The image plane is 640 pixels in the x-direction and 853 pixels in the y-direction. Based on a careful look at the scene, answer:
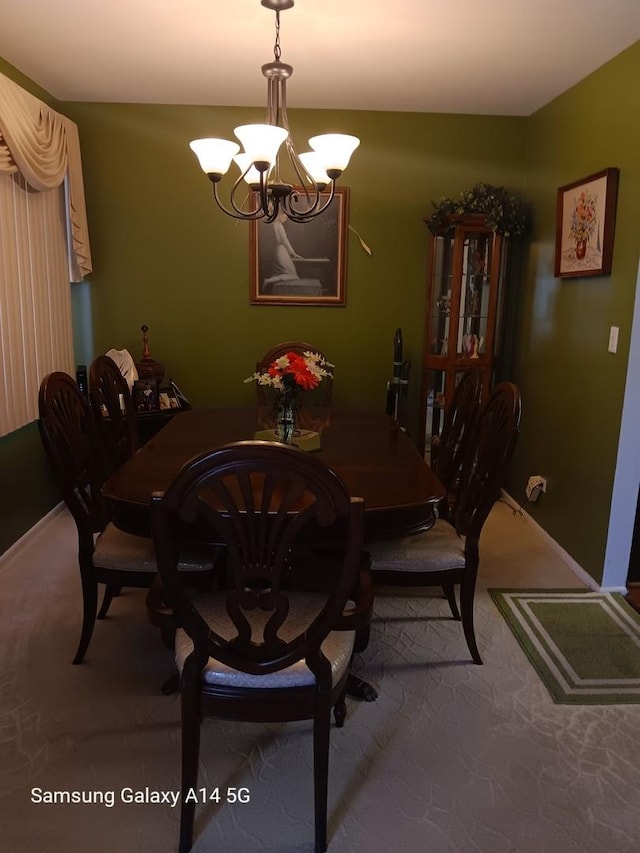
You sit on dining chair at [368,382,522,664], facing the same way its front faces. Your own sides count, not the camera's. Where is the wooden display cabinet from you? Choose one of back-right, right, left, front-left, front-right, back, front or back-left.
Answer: right

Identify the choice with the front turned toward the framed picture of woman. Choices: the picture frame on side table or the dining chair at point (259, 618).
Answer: the dining chair

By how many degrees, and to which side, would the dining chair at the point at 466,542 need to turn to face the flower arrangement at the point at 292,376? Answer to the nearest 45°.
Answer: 0° — it already faces it

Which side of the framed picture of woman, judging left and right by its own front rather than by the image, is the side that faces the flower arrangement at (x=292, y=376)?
front

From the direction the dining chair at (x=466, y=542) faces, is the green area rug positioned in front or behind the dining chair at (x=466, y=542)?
behind

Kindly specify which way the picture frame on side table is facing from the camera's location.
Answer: facing the viewer

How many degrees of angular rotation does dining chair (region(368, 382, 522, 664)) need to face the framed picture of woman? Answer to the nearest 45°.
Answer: approximately 45° to its right

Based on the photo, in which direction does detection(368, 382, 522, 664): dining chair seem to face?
to the viewer's left

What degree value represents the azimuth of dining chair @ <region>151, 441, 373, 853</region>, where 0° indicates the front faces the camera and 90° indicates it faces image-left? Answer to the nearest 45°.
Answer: approximately 180°

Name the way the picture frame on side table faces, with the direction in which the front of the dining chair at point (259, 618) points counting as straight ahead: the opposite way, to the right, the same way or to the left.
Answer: the opposite way

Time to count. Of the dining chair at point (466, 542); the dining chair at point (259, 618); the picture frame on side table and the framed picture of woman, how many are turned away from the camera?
1

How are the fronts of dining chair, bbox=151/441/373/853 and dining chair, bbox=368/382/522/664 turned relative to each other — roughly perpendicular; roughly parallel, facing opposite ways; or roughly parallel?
roughly perpendicular

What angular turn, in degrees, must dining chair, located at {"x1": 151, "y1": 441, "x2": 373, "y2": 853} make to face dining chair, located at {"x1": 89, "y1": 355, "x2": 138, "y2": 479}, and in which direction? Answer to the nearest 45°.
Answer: approximately 45° to its left
